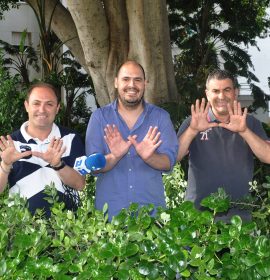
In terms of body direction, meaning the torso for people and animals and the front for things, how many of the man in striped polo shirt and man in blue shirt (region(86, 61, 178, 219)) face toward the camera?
2

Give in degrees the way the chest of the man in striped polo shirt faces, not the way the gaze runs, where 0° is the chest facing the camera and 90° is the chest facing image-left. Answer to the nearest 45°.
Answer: approximately 0°

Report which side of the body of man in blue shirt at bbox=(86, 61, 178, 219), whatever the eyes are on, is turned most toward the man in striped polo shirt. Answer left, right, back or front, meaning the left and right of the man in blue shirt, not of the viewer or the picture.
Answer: right

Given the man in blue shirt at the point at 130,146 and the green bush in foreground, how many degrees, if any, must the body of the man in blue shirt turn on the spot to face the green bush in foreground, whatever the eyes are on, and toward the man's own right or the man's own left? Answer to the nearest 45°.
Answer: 0° — they already face it

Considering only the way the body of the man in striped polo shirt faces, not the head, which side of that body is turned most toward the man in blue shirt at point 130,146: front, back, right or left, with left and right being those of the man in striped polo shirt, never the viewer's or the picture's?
left

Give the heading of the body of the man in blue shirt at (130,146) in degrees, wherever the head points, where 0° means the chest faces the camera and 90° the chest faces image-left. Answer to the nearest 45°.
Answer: approximately 0°

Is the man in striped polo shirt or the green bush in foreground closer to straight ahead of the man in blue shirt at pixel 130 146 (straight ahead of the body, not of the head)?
the green bush in foreground

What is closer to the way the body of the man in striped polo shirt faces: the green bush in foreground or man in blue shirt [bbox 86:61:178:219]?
the green bush in foreground
